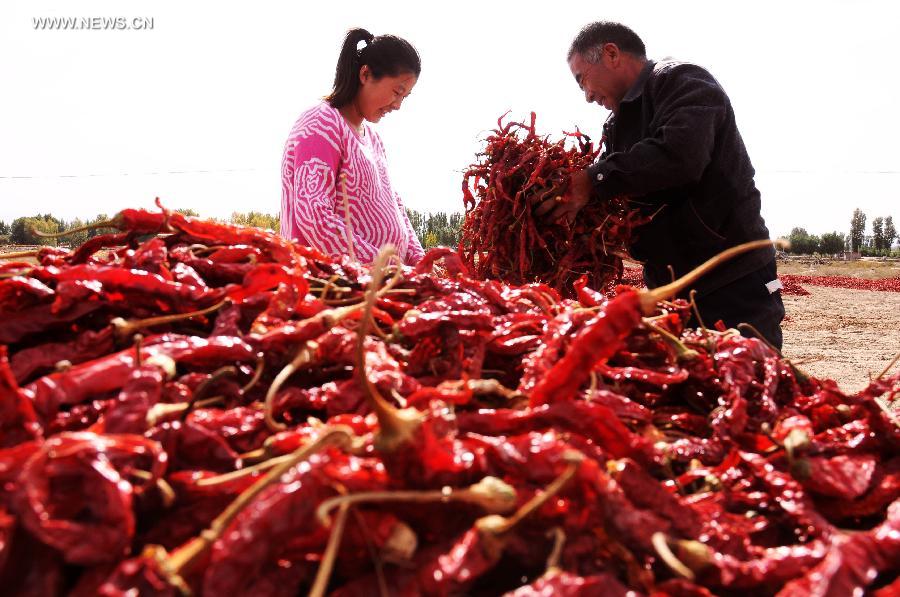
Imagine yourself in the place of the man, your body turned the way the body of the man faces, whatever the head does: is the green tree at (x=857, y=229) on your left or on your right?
on your right

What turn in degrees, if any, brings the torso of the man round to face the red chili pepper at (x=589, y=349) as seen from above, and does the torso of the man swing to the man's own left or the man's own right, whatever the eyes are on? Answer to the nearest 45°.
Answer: approximately 90° to the man's own left

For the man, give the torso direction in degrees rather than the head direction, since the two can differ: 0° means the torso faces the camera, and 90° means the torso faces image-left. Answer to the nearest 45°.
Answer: approximately 90°

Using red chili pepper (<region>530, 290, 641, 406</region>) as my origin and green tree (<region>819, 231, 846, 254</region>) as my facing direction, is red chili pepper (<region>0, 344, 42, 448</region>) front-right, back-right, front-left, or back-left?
back-left

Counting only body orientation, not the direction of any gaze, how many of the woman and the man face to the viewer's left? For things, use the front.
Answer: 1

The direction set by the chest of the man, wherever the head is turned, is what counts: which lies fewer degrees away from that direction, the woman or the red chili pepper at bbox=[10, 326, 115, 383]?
the woman

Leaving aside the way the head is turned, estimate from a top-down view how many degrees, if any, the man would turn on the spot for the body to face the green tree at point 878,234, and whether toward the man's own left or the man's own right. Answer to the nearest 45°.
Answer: approximately 90° to the man's own right

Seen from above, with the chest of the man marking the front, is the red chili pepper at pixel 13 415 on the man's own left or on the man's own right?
on the man's own left

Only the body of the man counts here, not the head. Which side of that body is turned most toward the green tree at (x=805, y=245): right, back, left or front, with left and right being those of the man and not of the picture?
right

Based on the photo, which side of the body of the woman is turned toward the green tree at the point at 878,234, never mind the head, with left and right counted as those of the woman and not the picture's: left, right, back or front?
left
